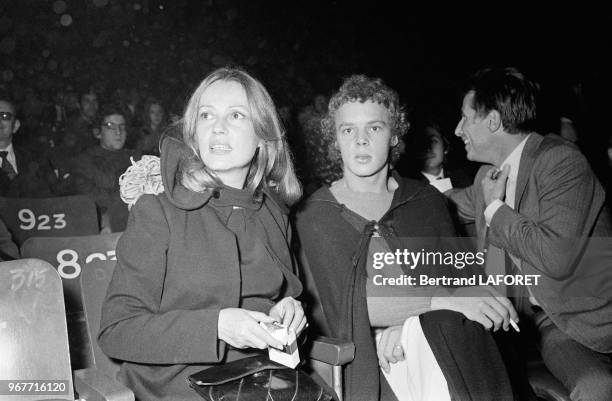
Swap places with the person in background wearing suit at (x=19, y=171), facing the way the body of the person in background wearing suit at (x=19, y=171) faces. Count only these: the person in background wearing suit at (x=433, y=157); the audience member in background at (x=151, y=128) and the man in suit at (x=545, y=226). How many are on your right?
0

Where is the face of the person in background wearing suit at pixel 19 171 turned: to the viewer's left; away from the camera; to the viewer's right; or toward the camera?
toward the camera

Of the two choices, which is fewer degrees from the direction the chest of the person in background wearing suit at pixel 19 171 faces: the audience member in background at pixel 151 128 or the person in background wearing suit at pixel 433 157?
the person in background wearing suit

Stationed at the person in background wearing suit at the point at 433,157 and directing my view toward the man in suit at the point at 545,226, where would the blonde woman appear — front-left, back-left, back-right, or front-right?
front-right

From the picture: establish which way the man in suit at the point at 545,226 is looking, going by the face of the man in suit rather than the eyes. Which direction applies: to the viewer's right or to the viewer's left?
to the viewer's left

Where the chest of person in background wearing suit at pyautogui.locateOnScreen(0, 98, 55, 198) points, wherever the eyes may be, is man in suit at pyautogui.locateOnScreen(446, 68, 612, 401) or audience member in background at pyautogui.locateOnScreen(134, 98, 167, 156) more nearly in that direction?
the man in suit

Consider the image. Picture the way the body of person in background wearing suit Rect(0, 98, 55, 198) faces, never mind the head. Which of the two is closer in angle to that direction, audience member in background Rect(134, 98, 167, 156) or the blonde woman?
the blonde woman

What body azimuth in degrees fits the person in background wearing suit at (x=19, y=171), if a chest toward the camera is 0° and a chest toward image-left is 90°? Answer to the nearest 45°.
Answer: approximately 0°

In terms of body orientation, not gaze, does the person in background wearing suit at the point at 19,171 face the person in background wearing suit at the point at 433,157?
no

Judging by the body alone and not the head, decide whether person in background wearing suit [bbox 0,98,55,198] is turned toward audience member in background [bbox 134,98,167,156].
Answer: no

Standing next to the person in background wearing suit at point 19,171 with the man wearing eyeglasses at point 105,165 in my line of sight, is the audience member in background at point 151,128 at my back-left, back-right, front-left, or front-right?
front-left

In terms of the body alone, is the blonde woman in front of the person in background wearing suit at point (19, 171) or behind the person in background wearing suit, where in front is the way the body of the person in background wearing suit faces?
in front

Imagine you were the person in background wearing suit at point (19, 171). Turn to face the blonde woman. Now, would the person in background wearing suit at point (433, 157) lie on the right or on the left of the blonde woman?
left
